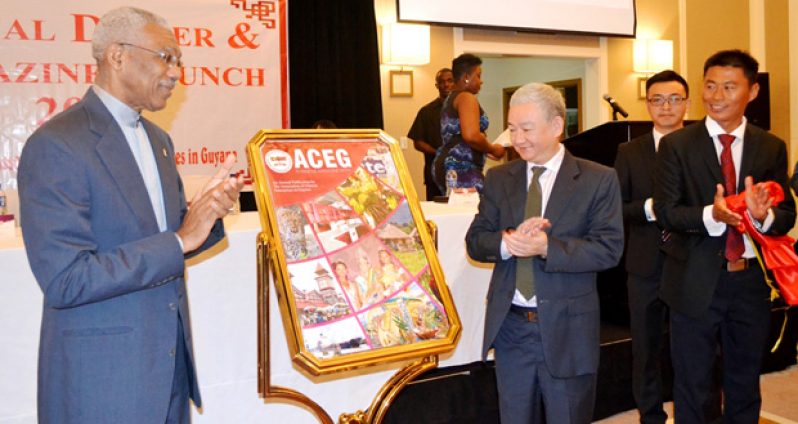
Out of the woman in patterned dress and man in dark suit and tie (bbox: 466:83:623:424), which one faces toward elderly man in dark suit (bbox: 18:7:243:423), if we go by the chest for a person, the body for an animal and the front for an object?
the man in dark suit and tie

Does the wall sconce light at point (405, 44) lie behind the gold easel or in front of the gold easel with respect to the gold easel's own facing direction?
behind

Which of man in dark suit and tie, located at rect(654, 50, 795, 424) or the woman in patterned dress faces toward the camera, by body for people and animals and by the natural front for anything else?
the man in dark suit and tie

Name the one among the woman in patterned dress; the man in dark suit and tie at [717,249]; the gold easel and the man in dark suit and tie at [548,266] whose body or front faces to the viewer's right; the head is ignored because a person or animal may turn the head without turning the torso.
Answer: the woman in patterned dress

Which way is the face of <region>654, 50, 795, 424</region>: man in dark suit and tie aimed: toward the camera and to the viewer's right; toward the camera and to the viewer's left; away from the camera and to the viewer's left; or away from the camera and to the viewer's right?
toward the camera and to the viewer's left

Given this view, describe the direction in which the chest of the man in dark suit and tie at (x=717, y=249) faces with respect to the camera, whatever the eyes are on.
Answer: toward the camera

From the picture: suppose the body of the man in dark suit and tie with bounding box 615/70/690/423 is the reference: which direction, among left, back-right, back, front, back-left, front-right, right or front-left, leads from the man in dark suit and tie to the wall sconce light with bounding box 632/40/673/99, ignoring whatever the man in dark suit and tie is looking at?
back

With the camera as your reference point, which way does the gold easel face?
facing the viewer

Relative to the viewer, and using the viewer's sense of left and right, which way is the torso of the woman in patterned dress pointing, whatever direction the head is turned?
facing to the right of the viewer

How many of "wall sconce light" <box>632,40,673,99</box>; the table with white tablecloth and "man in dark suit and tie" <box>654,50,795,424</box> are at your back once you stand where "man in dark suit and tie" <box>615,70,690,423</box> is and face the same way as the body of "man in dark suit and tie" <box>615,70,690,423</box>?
1

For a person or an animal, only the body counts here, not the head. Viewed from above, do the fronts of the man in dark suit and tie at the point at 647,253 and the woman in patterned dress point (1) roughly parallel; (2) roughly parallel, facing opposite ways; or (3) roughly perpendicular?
roughly perpendicular

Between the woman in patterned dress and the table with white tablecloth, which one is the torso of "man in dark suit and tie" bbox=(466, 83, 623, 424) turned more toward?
the table with white tablecloth

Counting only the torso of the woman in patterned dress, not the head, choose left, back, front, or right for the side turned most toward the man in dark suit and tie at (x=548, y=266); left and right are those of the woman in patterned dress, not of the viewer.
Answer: right

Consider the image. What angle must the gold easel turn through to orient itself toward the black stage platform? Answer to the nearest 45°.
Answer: approximately 135° to its left
